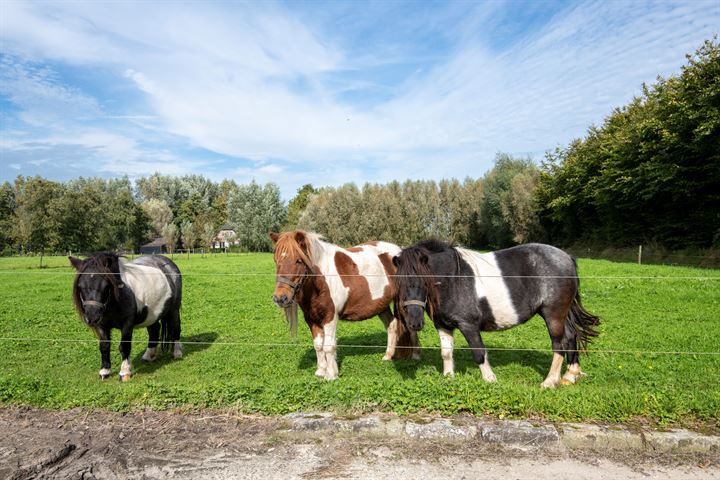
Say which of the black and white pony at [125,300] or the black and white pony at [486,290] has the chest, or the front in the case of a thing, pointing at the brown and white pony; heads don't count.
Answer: the black and white pony at [486,290]

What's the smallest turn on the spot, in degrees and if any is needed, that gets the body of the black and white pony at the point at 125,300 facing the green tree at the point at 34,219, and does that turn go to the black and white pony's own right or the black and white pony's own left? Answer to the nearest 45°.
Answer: approximately 135° to the black and white pony's own right

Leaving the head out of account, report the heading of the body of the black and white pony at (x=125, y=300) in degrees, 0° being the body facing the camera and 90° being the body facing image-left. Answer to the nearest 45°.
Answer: approximately 45°

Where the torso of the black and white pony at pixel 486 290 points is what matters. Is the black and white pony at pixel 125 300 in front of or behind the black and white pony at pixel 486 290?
in front

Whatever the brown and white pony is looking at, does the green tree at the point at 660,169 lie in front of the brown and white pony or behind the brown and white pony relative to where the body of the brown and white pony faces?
behind

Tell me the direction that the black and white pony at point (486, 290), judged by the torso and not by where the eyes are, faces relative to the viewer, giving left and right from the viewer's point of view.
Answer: facing to the left of the viewer

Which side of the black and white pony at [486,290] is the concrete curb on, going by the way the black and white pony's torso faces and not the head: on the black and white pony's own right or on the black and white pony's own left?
on the black and white pony's own left

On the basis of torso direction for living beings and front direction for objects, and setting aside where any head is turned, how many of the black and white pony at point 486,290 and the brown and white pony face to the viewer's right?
0

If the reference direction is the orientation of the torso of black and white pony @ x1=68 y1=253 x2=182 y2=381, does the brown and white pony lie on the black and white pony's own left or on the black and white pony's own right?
on the black and white pony's own left

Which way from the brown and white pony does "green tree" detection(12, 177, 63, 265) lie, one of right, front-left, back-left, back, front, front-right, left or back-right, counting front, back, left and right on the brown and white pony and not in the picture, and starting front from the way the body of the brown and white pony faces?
right

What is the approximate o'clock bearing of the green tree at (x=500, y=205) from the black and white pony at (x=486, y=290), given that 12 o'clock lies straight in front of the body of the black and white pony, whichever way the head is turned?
The green tree is roughly at 3 o'clock from the black and white pony.

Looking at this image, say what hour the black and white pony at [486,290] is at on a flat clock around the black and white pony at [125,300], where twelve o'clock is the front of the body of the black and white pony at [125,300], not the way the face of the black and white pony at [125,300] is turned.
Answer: the black and white pony at [486,290] is roughly at 9 o'clock from the black and white pony at [125,300].

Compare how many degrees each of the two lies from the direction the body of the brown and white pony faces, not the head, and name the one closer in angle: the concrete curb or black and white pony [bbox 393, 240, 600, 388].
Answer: the concrete curb
